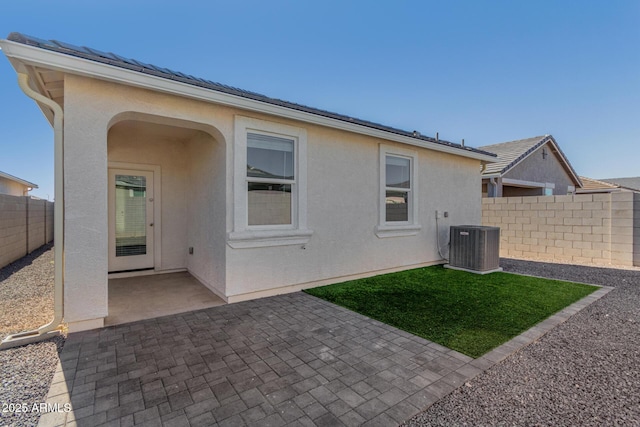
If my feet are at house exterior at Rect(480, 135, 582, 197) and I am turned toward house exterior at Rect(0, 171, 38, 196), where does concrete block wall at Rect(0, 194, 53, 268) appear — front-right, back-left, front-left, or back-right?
front-left

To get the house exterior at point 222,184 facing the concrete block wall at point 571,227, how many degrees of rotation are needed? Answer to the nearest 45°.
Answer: approximately 45° to its left

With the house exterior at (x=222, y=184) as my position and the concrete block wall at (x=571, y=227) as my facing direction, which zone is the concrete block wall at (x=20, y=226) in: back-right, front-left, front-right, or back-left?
back-left

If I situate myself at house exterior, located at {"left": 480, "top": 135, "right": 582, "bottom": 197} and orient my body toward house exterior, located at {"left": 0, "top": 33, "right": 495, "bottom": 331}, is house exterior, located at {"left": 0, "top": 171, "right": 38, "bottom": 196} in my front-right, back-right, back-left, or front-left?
front-right

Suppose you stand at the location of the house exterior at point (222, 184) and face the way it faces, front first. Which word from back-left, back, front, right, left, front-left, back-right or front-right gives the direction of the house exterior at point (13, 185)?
back

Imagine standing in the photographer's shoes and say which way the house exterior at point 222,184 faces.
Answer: facing the viewer and to the right of the viewer

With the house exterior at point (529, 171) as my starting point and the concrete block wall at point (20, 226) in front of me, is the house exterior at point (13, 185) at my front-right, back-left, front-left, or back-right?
front-right

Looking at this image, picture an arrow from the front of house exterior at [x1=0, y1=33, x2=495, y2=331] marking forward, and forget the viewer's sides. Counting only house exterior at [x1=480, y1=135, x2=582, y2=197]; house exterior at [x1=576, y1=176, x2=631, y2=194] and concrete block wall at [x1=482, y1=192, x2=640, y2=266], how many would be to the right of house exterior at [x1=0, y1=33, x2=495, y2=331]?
0

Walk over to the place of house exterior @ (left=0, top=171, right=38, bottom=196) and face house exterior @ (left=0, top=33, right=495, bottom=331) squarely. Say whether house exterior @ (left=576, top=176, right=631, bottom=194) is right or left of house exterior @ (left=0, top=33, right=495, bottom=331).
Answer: left

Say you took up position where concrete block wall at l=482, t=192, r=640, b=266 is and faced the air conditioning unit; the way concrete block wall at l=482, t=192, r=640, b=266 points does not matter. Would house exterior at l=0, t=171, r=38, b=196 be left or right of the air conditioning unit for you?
right

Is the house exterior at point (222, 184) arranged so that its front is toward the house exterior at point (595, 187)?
no

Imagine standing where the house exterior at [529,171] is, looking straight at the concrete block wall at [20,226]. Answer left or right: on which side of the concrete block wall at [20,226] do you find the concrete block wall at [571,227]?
left

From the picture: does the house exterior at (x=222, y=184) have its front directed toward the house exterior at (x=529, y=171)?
no
